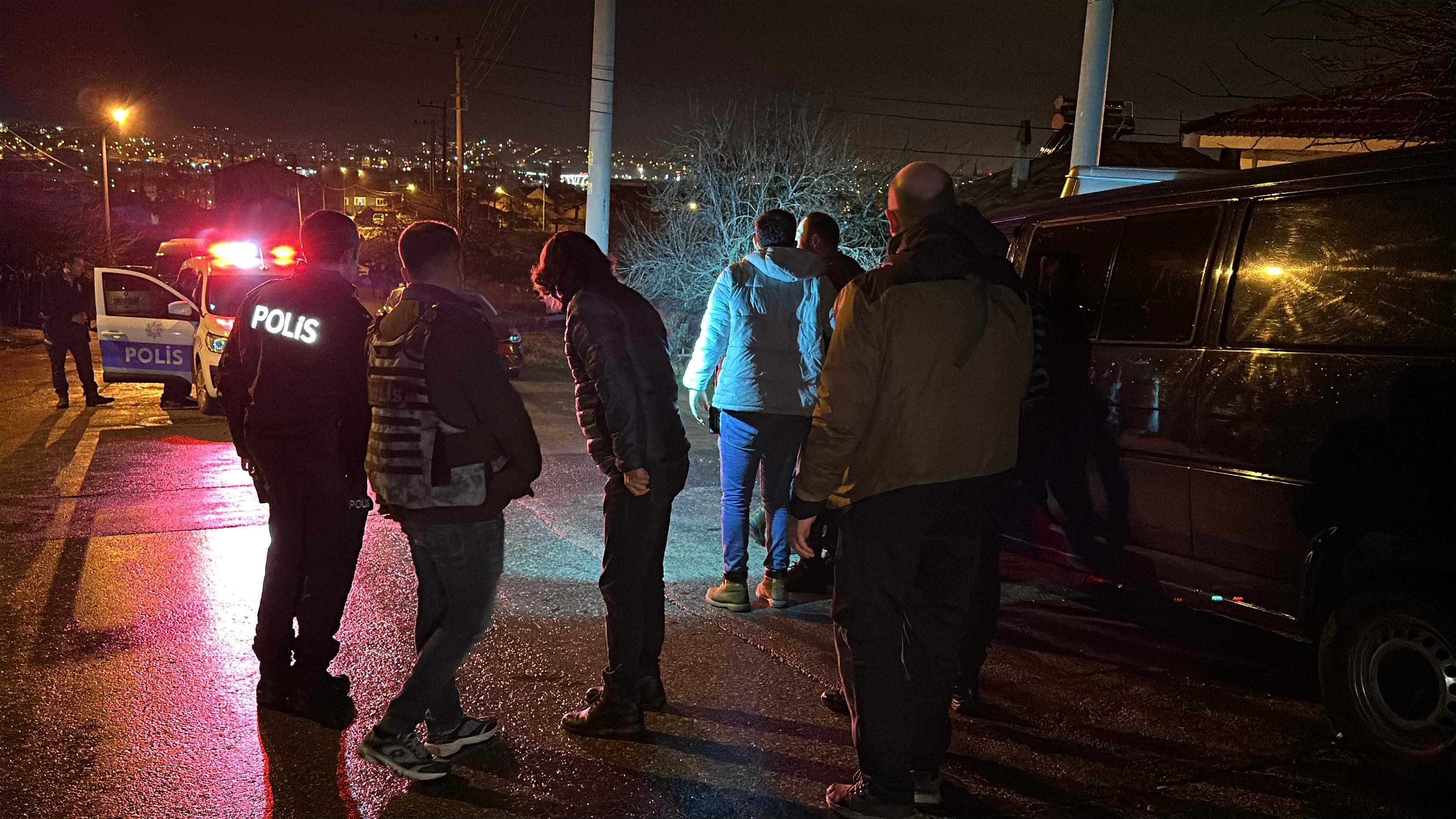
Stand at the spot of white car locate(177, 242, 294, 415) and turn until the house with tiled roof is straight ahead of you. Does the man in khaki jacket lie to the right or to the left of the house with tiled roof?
right

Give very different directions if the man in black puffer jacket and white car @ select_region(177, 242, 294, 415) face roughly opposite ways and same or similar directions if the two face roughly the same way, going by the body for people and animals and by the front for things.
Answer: very different directions

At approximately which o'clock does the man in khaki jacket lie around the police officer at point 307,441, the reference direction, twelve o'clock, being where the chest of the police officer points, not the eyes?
The man in khaki jacket is roughly at 3 o'clock from the police officer.

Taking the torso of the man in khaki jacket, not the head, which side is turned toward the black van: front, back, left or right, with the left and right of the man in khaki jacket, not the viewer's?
right

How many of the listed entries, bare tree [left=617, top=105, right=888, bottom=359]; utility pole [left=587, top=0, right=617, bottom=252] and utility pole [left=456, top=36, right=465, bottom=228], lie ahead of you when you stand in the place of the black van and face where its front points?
3

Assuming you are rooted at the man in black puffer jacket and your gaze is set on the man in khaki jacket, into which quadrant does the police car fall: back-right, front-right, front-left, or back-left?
back-left

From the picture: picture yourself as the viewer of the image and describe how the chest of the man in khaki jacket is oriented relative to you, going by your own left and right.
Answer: facing away from the viewer and to the left of the viewer

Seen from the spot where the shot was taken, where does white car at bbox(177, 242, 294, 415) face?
facing the viewer and to the right of the viewer

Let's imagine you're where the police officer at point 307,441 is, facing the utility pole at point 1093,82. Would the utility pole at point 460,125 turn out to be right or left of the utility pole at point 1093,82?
left

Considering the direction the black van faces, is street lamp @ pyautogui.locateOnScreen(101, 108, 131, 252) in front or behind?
in front
